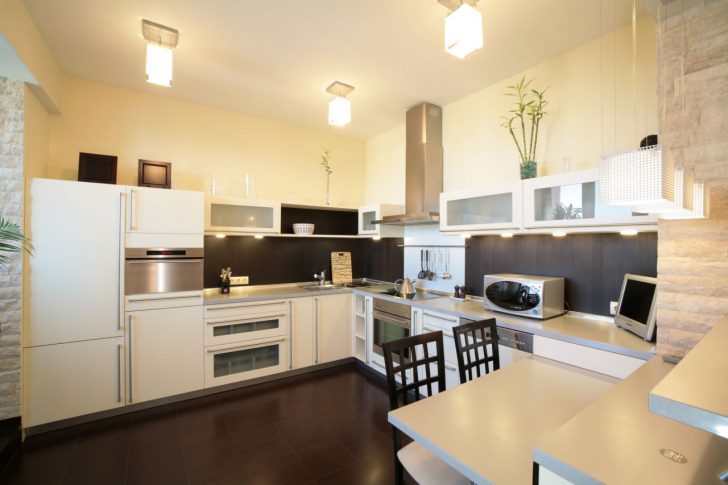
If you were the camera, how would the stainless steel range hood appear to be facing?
facing the viewer and to the left of the viewer

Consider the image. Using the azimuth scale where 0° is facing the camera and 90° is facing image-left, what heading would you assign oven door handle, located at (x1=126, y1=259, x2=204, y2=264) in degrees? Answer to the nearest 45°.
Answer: approximately 0°

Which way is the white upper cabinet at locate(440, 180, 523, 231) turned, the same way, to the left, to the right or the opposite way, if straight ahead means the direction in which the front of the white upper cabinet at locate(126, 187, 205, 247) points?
to the right

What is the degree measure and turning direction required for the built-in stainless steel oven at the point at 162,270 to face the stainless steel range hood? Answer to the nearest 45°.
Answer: approximately 90° to its left

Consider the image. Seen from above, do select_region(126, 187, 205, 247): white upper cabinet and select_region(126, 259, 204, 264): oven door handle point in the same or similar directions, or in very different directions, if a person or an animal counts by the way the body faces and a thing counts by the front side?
same or similar directions

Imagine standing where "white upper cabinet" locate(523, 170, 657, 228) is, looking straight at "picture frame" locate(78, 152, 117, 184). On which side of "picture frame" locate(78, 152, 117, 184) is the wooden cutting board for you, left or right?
right

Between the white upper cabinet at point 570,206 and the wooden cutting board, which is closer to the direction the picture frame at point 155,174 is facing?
the white upper cabinet

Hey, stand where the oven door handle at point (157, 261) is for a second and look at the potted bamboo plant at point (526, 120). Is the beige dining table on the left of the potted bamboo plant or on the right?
right

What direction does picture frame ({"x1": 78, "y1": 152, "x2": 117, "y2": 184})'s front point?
toward the camera

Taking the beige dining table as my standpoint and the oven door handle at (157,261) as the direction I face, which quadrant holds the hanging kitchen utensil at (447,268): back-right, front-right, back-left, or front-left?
front-right

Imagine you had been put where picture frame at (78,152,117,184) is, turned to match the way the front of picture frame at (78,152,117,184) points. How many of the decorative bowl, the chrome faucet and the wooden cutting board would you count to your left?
3

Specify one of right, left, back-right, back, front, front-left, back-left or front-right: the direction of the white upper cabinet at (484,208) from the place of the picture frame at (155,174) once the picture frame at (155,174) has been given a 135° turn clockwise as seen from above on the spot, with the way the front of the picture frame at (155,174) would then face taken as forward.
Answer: back

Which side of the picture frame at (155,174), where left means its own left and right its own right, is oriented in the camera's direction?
front

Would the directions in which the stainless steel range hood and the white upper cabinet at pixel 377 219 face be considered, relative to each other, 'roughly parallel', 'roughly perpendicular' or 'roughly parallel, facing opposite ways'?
roughly parallel

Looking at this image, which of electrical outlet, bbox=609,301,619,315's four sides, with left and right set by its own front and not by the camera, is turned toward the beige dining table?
front

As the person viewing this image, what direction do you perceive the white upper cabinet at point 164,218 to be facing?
facing the viewer
